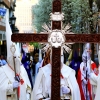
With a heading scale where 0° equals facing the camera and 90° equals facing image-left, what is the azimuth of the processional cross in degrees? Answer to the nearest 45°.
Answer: approximately 0°

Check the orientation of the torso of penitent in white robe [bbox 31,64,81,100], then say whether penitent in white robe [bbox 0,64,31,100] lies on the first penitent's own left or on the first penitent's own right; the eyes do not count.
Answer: on the first penitent's own right
